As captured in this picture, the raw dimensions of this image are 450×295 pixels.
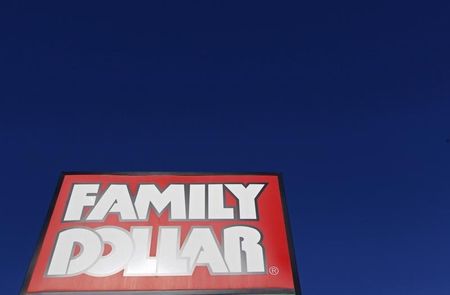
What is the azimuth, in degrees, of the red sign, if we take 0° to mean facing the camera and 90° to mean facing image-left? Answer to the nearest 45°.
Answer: approximately 0°
